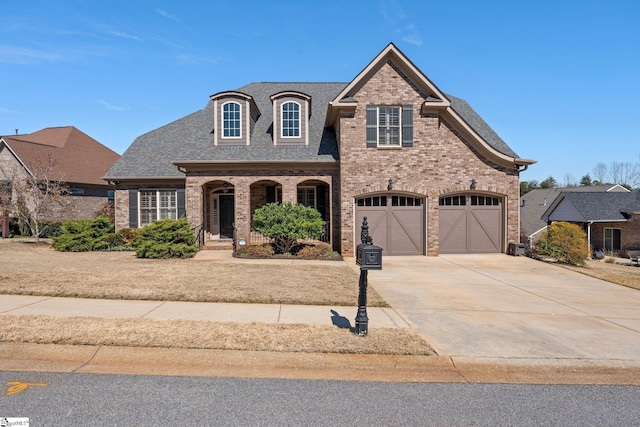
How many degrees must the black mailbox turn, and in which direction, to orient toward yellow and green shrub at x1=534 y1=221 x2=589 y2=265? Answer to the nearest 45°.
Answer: approximately 135° to its left

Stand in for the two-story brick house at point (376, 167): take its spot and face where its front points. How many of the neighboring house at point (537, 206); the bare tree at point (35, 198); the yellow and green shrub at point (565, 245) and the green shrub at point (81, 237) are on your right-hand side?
2

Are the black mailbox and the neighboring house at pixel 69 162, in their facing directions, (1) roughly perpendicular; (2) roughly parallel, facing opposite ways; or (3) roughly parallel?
roughly parallel

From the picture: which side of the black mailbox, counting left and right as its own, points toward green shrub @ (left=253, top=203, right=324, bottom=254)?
back

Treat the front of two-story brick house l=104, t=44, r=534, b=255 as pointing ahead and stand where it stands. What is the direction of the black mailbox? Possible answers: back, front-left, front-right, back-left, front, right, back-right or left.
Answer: front

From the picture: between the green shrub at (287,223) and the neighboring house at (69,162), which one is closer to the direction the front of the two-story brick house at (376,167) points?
the green shrub

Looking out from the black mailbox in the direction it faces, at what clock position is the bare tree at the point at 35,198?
The bare tree is roughly at 4 o'clock from the black mailbox.

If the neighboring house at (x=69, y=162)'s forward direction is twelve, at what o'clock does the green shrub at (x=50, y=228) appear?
The green shrub is roughly at 11 o'clock from the neighboring house.

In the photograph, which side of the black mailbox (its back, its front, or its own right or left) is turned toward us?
front

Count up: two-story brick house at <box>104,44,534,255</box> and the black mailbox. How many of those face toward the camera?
2

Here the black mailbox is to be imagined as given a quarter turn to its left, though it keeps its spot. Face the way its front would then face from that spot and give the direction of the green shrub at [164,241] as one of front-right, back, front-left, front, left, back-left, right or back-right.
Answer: back-left

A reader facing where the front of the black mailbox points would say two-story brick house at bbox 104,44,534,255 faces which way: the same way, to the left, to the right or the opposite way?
the same way

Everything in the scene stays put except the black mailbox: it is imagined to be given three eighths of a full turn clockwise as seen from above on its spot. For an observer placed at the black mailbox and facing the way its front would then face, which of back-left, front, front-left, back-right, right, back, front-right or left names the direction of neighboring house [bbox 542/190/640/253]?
right

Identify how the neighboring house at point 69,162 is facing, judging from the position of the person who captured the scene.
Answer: facing the viewer and to the left of the viewer

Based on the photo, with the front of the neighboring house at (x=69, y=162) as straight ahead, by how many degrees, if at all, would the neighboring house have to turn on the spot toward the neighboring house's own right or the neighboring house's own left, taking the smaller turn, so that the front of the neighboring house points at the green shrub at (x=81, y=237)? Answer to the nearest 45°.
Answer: approximately 45° to the neighboring house's own left

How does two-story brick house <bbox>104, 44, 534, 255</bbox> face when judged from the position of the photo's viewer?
facing the viewer

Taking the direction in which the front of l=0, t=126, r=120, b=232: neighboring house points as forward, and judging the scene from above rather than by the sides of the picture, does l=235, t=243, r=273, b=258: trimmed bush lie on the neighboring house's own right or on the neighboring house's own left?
on the neighboring house's own left
